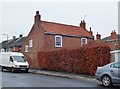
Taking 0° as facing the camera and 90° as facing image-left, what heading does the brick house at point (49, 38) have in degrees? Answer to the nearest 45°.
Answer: approximately 315°

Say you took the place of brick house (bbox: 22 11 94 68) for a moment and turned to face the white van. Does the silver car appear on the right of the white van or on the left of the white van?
left

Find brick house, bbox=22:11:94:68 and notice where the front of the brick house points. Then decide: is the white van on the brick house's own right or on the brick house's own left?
on the brick house's own right
